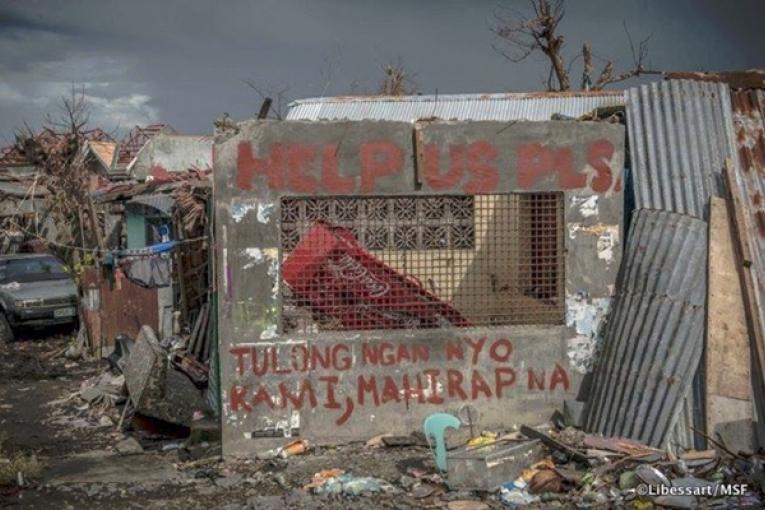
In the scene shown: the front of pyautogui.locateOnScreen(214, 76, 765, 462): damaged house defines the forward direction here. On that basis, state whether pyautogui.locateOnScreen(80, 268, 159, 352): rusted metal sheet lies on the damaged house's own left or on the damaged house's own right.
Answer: on the damaged house's own right

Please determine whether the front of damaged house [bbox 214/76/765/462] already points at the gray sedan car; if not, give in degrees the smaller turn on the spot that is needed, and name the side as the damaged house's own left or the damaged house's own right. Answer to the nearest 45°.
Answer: approximately 135° to the damaged house's own right

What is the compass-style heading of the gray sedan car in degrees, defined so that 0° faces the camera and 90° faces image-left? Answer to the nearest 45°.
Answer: approximately 315°

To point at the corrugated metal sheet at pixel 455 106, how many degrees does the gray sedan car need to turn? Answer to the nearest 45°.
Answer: approximately 45° to its left

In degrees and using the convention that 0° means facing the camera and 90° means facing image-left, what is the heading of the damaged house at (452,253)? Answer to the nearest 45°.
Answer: approximately 0°

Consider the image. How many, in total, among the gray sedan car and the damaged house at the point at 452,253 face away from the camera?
0

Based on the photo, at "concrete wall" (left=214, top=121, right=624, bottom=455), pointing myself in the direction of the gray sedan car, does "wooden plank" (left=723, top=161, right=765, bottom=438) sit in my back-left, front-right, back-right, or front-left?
back-right
